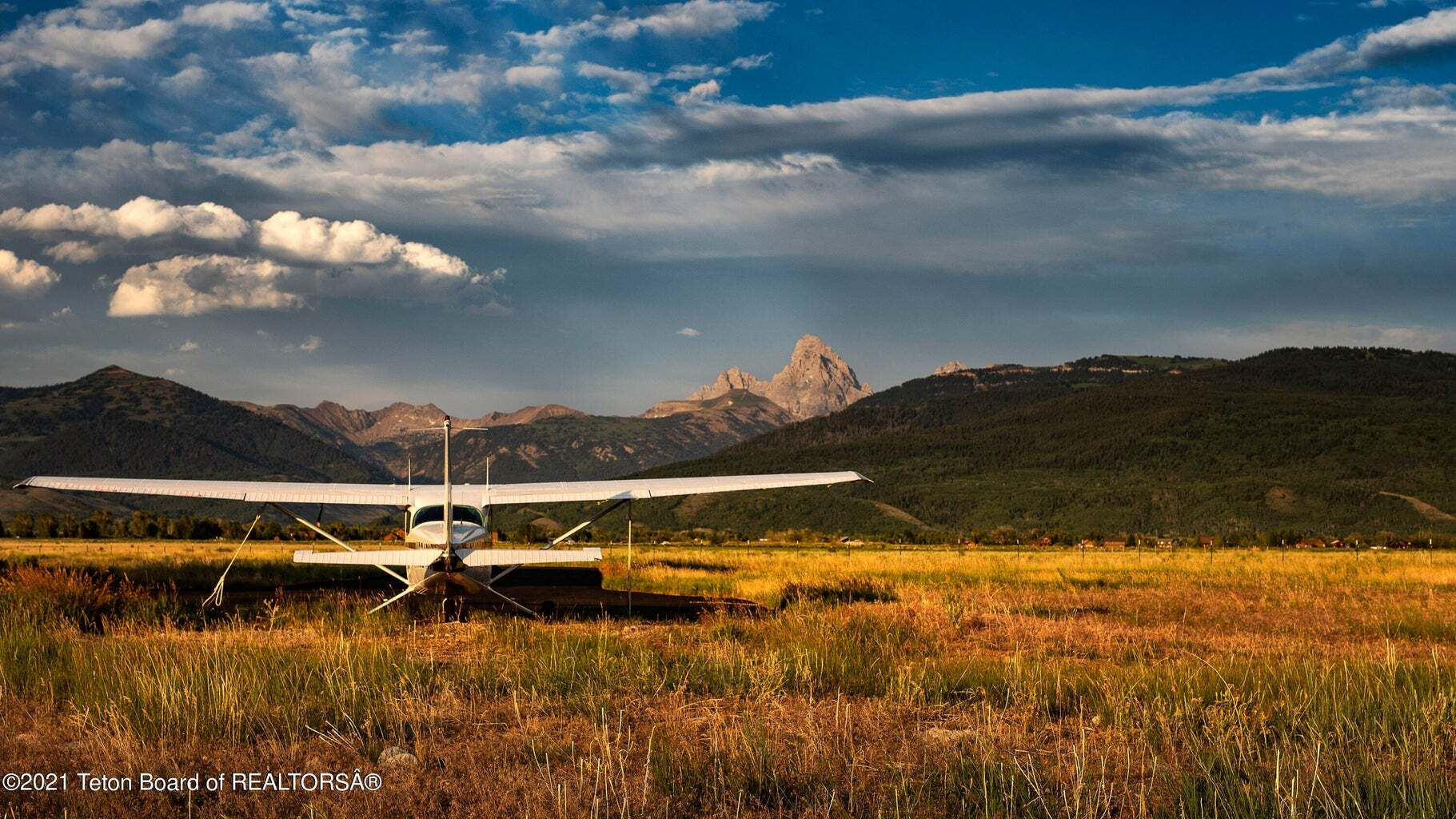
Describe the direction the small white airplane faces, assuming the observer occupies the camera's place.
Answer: facing away from the viewer

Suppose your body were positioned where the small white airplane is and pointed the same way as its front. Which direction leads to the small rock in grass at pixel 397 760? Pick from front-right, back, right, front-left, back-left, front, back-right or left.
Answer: back
